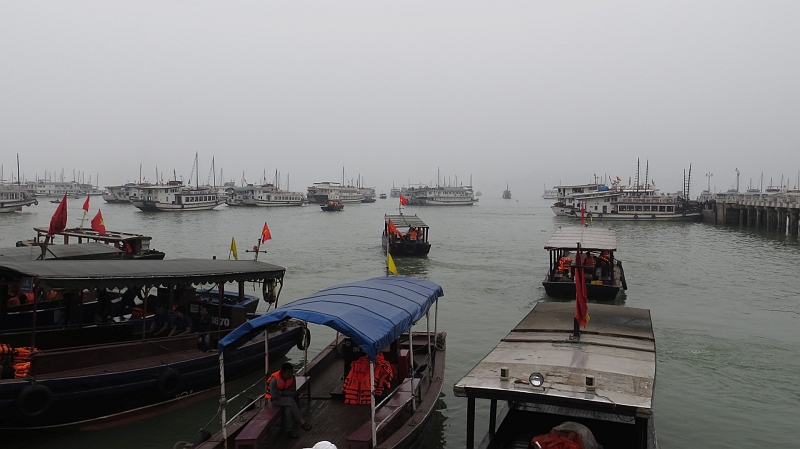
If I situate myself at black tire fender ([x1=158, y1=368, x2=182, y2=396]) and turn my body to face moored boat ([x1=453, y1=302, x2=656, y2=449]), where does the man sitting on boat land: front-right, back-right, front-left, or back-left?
front-right

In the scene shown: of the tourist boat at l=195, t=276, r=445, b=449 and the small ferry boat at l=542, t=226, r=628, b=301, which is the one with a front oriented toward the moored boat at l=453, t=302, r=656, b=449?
the small ferry boat

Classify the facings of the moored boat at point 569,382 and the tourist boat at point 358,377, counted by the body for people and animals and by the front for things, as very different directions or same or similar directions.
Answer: same or similar directions

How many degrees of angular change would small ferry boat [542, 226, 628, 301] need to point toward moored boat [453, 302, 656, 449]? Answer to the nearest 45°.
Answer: approximately 180°
